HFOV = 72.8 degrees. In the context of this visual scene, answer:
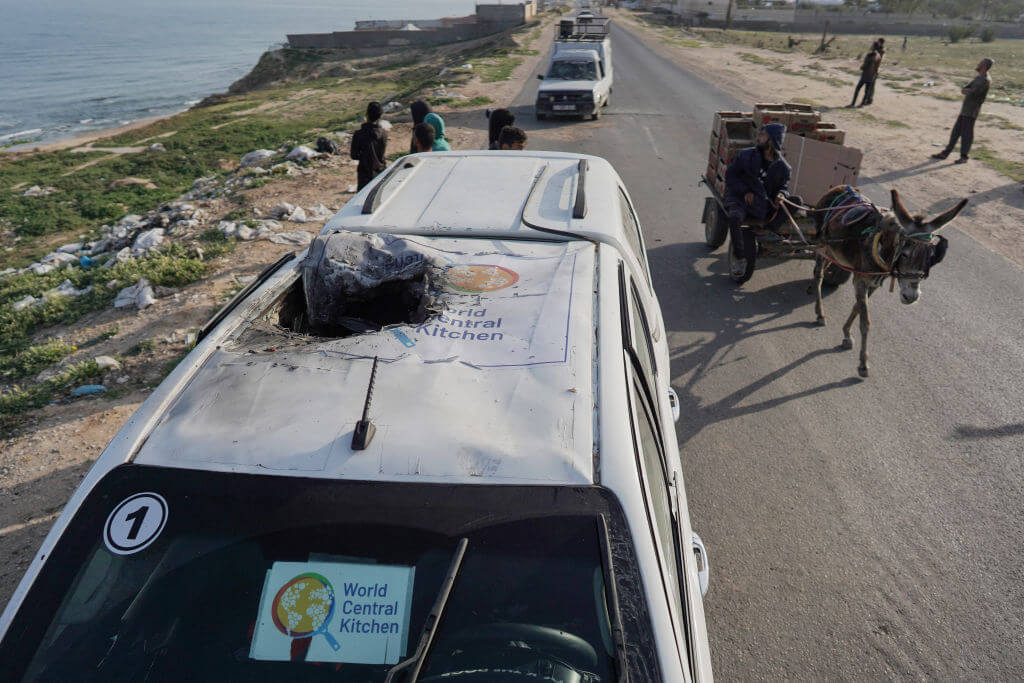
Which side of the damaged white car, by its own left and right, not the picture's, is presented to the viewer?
front

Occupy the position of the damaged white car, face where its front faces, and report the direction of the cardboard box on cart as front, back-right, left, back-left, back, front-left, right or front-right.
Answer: back-left

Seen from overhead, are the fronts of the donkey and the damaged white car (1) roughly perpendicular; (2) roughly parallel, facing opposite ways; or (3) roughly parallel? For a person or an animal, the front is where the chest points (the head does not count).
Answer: roughly parallel

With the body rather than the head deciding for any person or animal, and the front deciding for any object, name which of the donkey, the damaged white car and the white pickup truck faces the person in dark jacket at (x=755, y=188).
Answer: the white pickup truck

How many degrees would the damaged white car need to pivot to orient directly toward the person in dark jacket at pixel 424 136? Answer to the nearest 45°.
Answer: approximately 180°

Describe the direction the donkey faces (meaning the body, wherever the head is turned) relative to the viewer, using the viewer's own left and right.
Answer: facing the viewer and to the right of the viewer

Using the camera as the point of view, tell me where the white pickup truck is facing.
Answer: facing the viewer

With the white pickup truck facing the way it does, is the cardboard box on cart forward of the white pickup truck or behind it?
forward

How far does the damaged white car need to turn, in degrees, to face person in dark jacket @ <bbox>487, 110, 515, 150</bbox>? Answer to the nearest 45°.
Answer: approximately 180°

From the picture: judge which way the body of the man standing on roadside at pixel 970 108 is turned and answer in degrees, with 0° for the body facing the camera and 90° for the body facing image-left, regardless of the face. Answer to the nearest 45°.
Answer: approximately 90°

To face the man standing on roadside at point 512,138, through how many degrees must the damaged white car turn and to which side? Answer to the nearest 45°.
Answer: approximately 180°

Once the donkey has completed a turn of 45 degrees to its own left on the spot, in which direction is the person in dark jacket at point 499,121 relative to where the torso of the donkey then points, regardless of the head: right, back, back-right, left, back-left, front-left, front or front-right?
back

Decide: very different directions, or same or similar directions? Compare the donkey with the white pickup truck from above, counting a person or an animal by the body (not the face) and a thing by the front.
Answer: same or similar directions
